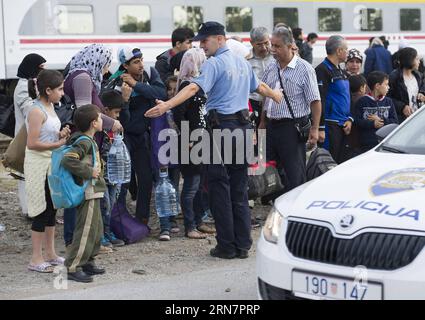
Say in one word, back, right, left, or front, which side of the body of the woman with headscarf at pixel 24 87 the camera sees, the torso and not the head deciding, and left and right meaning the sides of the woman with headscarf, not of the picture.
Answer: right

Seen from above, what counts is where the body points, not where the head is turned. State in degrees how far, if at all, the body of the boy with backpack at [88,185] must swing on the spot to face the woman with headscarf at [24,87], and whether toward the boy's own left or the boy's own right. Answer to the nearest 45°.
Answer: approximately 90° to the boy's own left

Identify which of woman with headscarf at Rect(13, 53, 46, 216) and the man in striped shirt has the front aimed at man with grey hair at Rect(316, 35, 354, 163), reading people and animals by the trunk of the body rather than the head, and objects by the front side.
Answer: the woman with headscarf

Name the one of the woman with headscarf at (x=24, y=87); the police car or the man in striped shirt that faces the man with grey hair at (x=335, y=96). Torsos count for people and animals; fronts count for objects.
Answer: the woman with headscarf
